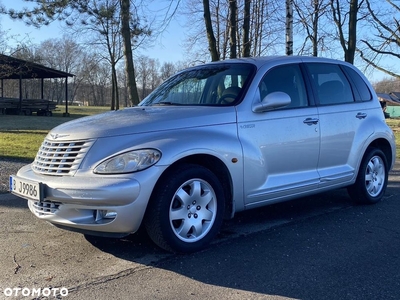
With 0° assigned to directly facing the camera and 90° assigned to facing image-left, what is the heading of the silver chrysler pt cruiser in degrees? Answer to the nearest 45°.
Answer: approximately 45°
